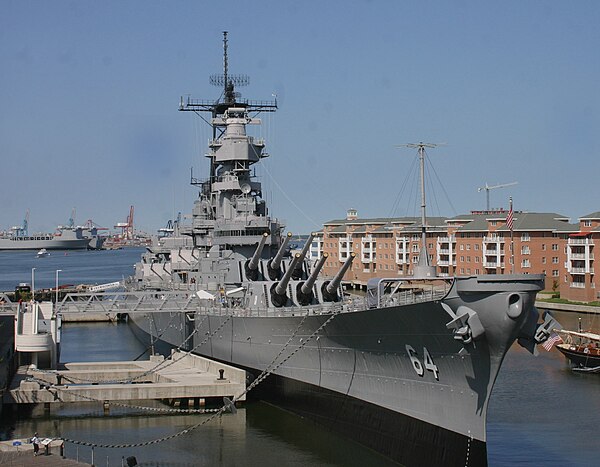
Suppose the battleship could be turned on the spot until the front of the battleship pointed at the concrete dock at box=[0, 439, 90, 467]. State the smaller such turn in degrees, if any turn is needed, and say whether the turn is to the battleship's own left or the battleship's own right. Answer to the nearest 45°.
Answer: approximately 90° to the battleship's own right

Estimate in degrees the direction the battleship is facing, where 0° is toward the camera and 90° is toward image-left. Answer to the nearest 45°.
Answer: approximately 315°

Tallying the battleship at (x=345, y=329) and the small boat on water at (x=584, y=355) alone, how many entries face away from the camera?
0
